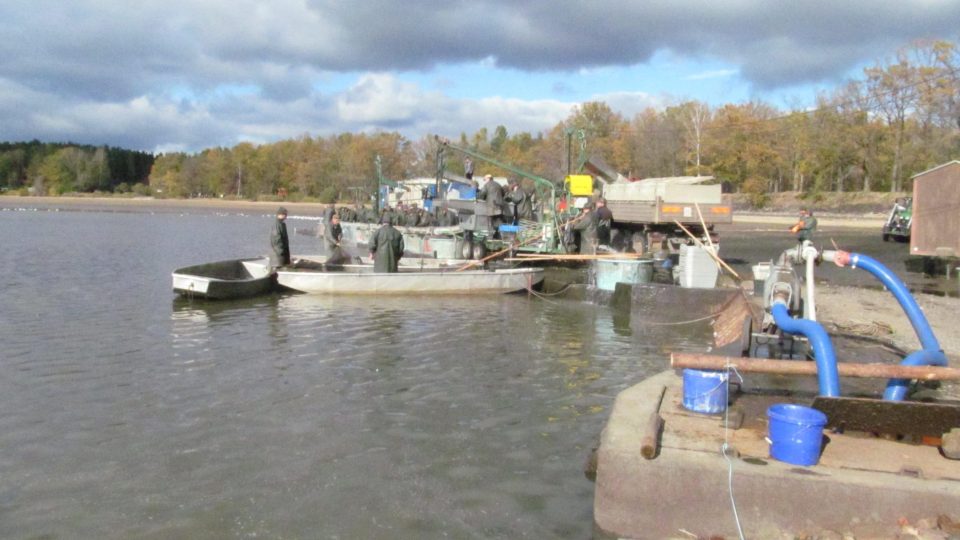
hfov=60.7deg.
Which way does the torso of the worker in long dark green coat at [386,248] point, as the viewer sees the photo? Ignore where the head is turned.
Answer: away from the camera

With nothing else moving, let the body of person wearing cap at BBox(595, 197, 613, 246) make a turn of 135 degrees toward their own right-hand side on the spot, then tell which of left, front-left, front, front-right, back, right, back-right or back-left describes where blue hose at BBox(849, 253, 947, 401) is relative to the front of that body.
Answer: back-right

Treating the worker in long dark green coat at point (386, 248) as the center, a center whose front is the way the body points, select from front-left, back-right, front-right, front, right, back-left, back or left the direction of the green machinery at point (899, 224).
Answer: front-right

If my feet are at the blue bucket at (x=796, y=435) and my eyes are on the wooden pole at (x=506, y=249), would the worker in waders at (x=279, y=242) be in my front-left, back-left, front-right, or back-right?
front-left

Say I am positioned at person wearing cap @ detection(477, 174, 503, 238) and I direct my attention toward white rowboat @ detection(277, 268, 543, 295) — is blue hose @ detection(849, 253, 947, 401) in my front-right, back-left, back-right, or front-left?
front-left

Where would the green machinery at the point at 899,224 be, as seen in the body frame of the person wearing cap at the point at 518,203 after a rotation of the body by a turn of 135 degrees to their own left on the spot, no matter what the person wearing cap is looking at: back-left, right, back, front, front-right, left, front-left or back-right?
left

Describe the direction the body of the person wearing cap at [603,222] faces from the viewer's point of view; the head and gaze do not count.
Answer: to the viewer's left

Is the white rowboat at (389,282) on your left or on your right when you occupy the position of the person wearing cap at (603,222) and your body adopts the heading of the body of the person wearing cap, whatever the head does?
on your left
